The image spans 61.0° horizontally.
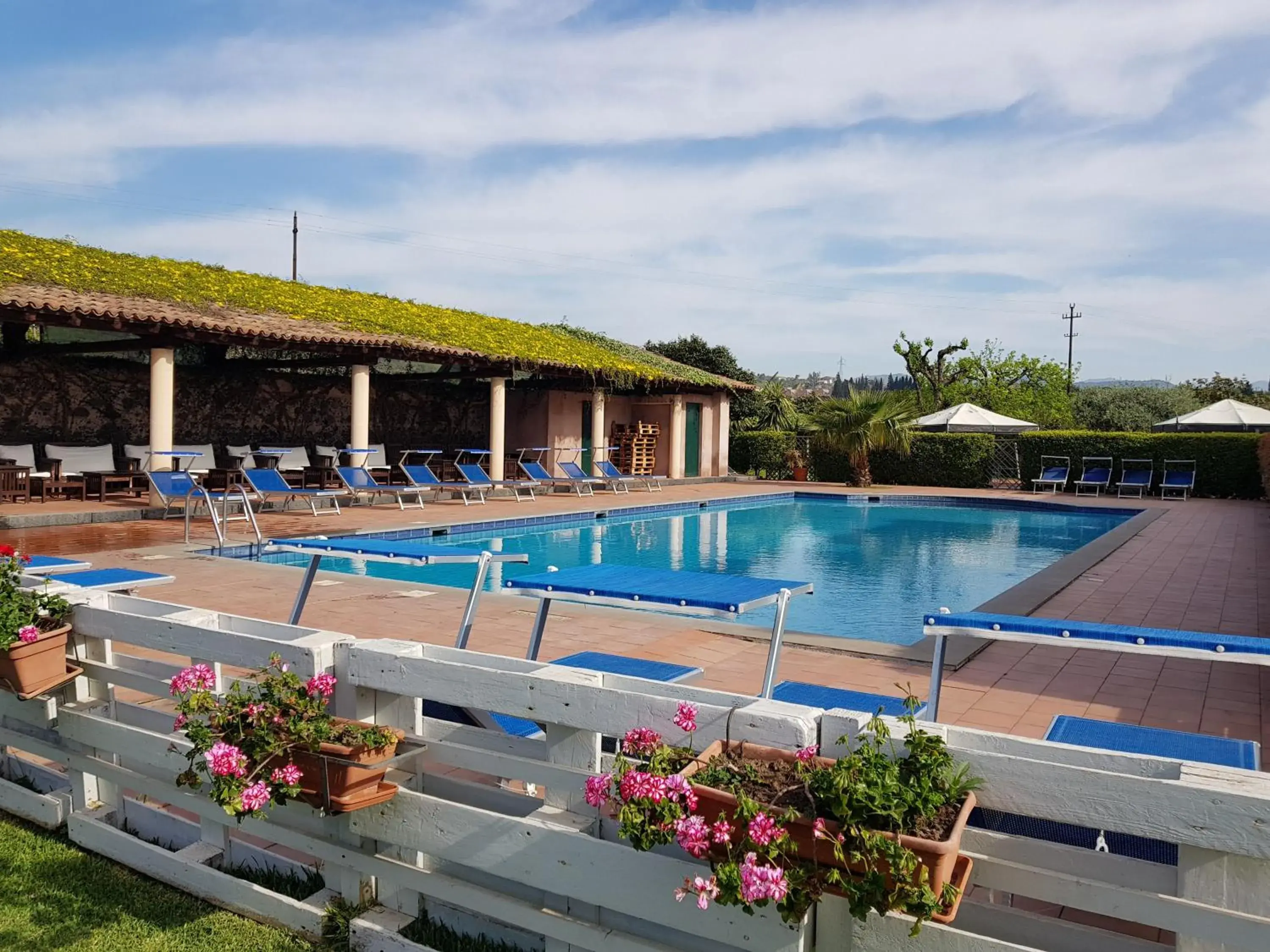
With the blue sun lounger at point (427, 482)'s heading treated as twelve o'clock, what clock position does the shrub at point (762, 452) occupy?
The shrub is roughly at 9 o'clock from the blue sun lounger.

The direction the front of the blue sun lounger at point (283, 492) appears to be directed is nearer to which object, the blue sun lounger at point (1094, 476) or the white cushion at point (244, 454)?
the blue sun lounger

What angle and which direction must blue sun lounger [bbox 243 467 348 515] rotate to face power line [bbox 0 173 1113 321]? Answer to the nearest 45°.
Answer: approximately 135° to its left

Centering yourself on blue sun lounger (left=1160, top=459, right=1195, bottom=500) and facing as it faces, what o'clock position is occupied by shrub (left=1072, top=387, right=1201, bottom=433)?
The shrub is roughly at 6 o'clock from the blue sun lounger.

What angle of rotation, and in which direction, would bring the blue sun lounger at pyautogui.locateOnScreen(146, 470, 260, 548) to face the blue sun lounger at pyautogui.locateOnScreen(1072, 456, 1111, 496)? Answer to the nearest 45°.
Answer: approximately 45° to its left

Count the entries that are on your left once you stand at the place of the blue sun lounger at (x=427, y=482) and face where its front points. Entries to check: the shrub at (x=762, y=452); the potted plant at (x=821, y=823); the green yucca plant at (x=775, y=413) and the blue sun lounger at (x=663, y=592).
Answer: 2

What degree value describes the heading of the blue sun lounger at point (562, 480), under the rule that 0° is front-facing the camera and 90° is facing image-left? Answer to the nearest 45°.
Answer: approximately 315°

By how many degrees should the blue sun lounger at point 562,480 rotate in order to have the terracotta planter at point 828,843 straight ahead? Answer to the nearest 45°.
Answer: approximately 45° to its right

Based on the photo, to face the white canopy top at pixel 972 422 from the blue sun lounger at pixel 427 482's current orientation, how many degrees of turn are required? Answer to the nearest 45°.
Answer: approximately 90° to its left

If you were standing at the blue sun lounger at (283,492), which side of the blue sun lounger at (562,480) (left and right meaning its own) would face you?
right
